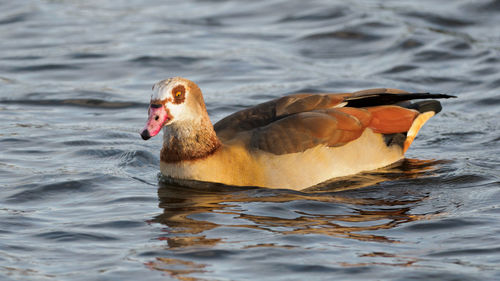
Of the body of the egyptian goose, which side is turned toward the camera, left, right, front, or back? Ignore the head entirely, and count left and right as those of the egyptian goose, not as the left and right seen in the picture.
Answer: left
